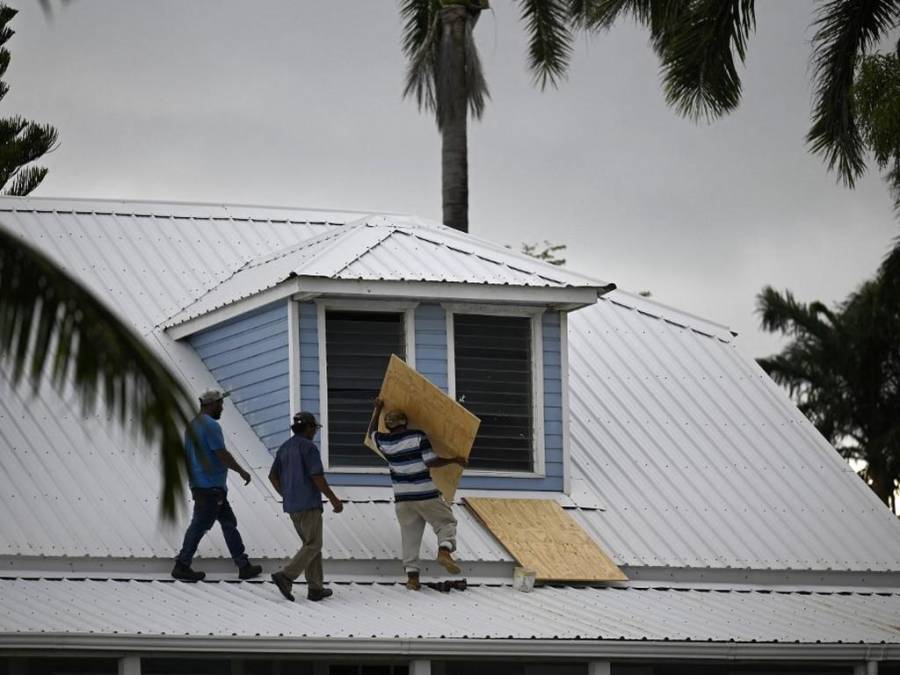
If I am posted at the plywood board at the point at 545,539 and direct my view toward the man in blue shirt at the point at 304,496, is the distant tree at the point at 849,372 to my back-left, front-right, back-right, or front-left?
back-right

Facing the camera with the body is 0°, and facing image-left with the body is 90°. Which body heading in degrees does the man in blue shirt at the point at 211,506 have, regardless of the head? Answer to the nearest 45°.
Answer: approximately 270°

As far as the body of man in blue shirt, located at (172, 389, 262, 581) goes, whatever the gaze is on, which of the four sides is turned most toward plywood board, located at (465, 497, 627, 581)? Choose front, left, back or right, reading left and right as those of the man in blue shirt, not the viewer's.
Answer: front

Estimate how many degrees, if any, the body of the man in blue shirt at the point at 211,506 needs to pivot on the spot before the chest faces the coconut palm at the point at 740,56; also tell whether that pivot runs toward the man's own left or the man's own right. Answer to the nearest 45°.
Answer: approximately 45° to the man's own left

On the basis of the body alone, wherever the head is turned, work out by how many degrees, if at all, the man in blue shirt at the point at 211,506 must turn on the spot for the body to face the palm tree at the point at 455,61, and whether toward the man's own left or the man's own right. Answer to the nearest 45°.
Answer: approximately 90° to the man's own left

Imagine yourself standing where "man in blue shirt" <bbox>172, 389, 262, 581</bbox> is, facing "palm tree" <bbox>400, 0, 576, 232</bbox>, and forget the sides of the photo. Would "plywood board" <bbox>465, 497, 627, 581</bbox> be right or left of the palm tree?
right

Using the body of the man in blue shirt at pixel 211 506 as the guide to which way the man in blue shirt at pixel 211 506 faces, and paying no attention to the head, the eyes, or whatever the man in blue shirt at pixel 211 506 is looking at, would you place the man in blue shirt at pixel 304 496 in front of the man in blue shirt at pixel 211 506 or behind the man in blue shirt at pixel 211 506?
in front

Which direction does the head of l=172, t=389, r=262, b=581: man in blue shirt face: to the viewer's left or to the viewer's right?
to the viewer's right

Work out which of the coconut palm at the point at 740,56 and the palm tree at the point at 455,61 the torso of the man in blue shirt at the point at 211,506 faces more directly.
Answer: the coconut palm

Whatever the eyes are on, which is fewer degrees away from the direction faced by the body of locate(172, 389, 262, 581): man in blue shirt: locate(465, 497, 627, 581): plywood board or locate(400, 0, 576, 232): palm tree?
the plywood board

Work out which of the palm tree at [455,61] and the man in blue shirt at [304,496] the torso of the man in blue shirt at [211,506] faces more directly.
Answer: the man in blue shirt
